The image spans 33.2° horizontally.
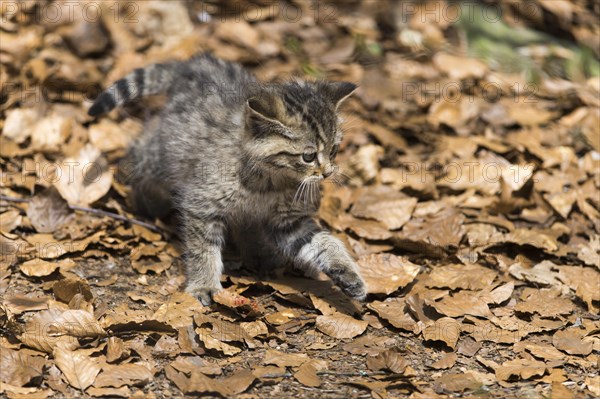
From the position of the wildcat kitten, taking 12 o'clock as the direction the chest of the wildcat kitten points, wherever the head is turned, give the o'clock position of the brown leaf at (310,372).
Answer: The brown leaf is roughly at 1 o'clock from the wildcat kitten.

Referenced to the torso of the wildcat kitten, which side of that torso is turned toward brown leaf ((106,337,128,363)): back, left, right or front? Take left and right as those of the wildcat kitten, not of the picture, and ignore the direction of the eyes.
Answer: right

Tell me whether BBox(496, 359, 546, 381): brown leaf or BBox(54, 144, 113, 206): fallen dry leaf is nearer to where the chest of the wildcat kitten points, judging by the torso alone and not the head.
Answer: the brown leaf

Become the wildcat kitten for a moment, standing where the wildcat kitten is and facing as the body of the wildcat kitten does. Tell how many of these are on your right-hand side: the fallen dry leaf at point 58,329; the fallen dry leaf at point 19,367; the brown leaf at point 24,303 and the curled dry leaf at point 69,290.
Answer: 4

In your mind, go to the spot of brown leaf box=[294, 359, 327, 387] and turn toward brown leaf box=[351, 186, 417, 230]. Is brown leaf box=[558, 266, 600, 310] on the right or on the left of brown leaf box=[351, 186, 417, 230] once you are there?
right

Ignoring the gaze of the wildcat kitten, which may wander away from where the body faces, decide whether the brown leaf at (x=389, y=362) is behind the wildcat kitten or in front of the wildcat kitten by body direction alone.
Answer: in front

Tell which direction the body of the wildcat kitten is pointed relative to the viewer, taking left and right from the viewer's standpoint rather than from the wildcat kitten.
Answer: facing the viewer and to the right of the viewer

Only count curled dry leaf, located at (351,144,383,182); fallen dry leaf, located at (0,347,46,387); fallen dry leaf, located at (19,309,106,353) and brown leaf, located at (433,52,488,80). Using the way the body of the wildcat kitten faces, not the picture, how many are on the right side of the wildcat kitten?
2

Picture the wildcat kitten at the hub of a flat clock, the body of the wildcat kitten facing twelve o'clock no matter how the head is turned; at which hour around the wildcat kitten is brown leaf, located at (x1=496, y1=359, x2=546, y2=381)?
The brown leaf is roughly at 12 o'clock from the wildcat kitten.

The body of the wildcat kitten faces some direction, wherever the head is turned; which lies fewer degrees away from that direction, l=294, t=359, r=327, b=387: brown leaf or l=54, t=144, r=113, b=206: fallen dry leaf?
the brown leaf

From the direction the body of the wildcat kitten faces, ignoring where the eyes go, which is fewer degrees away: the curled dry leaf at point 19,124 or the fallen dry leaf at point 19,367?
the fallen dry leaf

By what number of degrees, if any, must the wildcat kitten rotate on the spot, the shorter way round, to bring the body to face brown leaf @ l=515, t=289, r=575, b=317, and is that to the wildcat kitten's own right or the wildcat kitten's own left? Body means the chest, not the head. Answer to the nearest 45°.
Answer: approximately 45° to the wildcat kitten's own left
